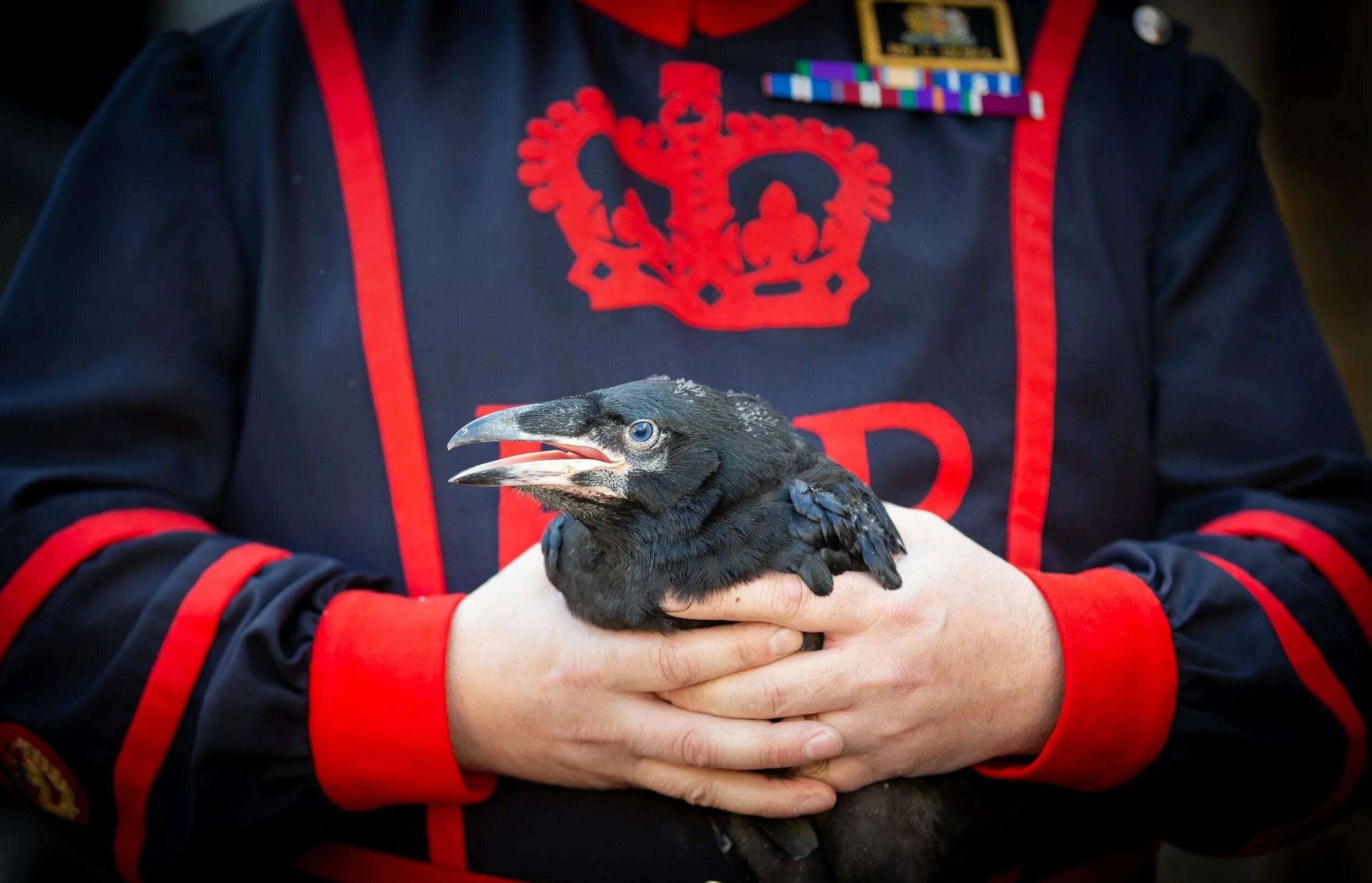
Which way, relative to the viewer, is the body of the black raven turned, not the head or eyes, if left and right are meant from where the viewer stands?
facing the viewer and to the left of the viewer
